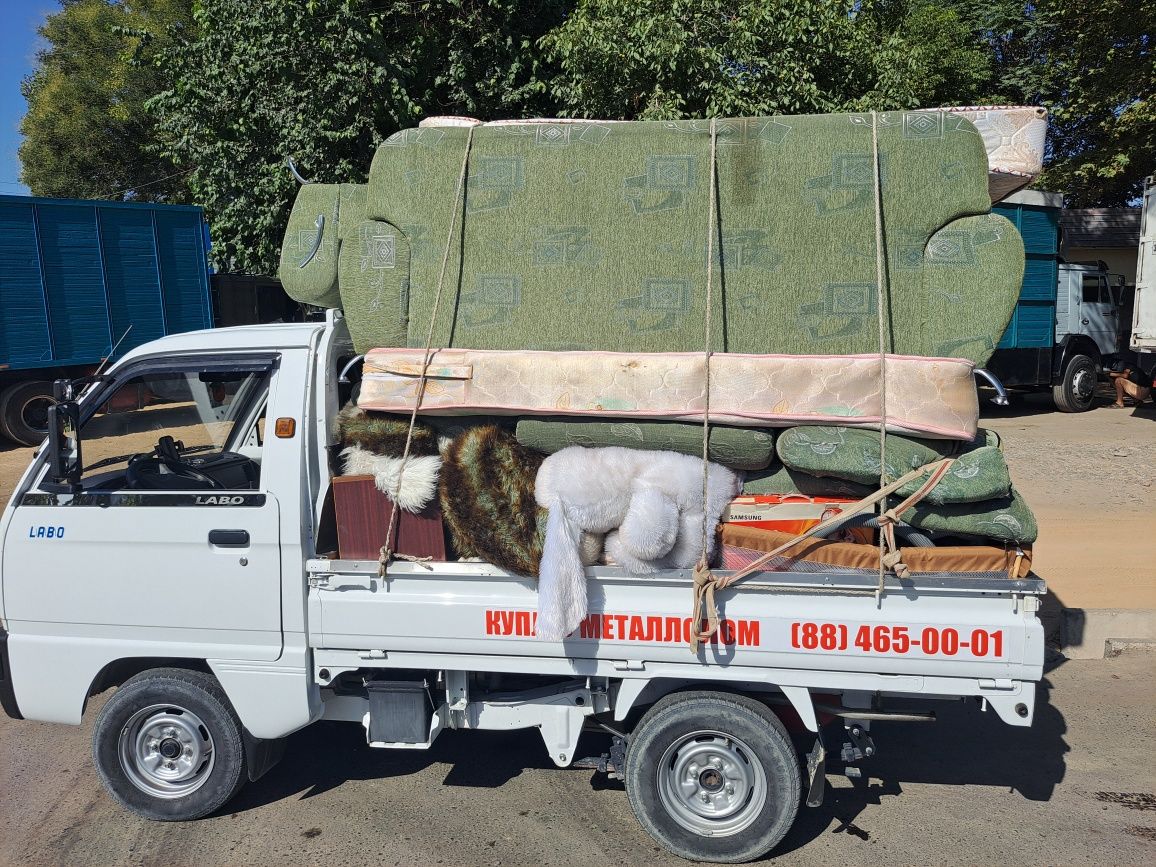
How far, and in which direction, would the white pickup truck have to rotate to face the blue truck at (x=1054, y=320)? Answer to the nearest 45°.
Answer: approximately 135° to its right

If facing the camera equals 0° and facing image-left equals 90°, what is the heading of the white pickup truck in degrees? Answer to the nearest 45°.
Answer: approximately 90°

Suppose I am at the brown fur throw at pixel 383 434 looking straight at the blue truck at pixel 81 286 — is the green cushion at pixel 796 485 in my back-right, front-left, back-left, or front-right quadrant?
back-right
